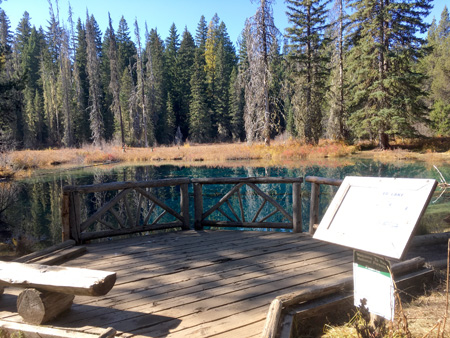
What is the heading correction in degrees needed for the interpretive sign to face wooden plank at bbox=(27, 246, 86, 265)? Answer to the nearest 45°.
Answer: approximately 45° to its right

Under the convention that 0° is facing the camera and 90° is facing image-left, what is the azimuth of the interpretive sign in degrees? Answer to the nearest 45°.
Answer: approximately 45°

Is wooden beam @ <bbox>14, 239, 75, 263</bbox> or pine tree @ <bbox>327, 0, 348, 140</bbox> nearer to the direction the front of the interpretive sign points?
the wooden beam

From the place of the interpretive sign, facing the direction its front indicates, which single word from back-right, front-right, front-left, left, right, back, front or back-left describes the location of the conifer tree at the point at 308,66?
back-right

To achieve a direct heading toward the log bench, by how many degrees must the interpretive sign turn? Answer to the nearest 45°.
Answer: approximately 45° to its right

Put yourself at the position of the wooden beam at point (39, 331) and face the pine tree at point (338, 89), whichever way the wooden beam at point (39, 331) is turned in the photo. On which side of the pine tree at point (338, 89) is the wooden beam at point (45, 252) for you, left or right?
left

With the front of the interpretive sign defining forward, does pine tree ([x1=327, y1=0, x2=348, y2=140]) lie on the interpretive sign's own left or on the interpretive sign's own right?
on the interpretive sign's own right

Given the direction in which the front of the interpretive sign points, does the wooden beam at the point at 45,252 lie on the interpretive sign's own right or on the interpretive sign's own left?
on the interpretive sign's own right
